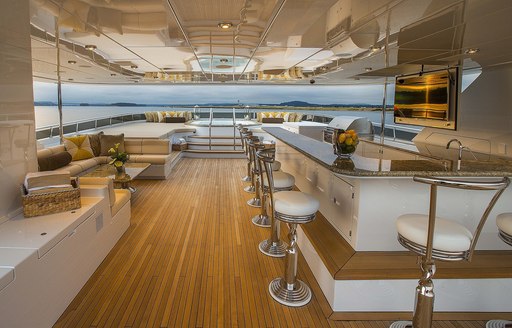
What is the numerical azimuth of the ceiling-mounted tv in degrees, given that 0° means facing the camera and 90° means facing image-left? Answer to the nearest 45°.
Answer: approximately 45°

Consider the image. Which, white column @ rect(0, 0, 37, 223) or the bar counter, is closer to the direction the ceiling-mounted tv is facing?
the white column

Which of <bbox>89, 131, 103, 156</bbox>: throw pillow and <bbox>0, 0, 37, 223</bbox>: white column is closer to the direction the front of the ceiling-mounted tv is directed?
the white column

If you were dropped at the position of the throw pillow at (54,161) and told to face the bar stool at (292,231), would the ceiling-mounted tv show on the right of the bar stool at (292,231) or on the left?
left

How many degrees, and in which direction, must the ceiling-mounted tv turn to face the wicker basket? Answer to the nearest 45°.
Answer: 0° — it already faces it

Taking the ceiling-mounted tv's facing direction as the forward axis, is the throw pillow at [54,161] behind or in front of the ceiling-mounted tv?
in front

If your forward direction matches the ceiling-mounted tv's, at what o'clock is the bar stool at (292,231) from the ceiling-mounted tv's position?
The bar stool is roughly at 11 o'clock from the ceiling-mounted tv.

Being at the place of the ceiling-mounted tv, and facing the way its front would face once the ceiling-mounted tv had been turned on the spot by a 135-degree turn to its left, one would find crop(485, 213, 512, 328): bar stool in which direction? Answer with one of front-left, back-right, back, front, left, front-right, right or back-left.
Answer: right
